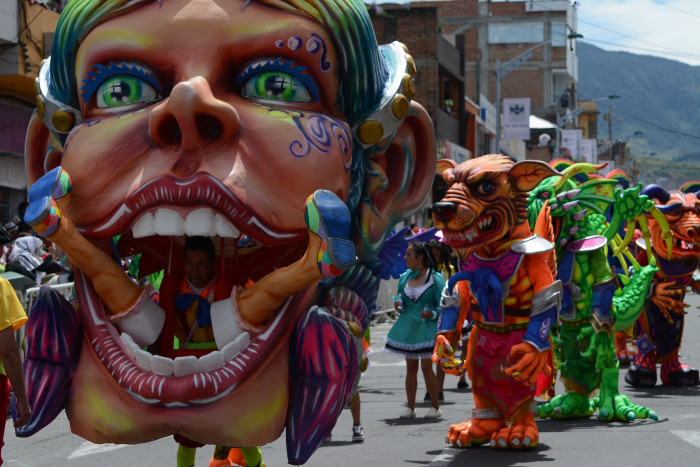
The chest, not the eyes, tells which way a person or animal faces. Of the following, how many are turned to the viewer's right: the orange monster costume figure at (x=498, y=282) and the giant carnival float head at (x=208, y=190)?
0

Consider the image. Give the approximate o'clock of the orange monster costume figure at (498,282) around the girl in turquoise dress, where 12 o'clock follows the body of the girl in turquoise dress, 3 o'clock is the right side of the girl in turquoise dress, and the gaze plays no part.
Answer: The orange monster costume figure is roughly at 10 o'clock from the girl in turquoise dress.

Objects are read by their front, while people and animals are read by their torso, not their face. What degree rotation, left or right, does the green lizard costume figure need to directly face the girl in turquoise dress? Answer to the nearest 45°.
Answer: approximately 90° to its right

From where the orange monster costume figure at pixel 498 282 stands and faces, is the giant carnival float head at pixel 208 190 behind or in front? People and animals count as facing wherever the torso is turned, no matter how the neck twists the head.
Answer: in front

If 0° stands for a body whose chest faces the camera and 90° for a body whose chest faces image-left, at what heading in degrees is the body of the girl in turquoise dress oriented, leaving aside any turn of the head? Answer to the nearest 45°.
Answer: approximately 45°

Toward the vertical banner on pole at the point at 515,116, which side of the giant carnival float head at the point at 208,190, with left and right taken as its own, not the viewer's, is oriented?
back

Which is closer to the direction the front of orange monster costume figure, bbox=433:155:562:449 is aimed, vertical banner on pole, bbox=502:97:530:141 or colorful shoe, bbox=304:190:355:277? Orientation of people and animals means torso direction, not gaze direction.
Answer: the colorful shoe

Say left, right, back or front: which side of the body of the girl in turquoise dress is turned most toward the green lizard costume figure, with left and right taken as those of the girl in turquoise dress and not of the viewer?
left
